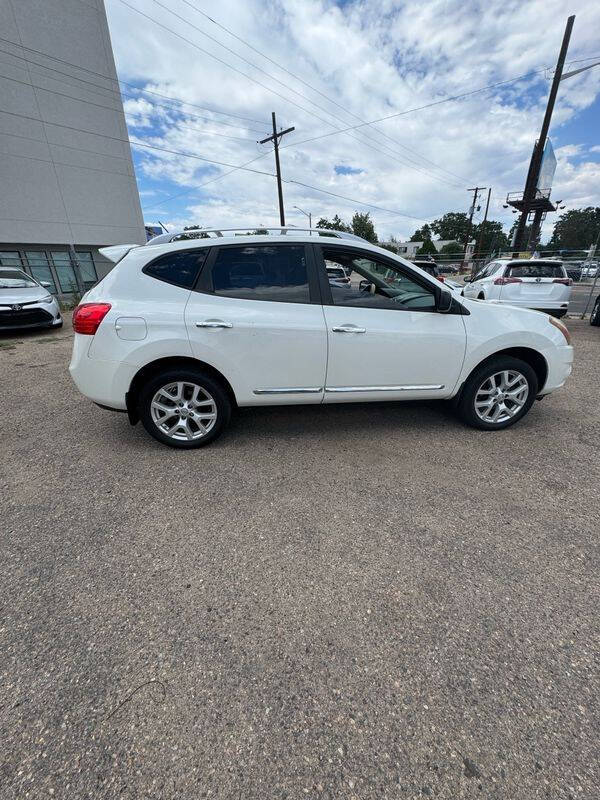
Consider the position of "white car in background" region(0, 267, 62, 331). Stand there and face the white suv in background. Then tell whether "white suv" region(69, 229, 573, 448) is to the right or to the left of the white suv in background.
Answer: right

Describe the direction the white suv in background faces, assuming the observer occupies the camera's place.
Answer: facing away from the viewer and to the left of the viewer

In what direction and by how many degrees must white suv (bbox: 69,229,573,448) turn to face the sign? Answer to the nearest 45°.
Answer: approximately 45° to its left

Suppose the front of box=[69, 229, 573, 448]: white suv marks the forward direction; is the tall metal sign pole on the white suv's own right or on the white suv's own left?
on the white suv's own left

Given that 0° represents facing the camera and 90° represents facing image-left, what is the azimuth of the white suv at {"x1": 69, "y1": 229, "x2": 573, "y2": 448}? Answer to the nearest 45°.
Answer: approximately 270°

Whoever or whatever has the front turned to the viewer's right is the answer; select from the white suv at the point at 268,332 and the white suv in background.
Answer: the white suv

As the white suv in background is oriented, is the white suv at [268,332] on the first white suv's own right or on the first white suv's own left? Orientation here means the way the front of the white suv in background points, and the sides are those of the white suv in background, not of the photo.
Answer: on the first white suv's own left

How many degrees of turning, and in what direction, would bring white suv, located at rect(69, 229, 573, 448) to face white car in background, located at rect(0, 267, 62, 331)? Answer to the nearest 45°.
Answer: approximately 135° to its left

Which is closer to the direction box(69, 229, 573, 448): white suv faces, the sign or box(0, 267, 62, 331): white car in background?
the sign

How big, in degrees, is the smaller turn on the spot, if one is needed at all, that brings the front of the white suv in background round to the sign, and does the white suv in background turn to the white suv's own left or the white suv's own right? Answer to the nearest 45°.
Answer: approximately 45° to the white suv's own right

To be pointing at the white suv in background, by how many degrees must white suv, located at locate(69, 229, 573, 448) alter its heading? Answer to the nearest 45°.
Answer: approximately 45° to its left

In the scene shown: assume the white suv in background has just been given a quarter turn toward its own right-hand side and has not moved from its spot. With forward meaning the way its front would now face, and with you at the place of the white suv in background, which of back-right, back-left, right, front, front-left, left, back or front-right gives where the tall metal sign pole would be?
front-left

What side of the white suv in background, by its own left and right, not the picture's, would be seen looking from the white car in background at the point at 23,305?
left

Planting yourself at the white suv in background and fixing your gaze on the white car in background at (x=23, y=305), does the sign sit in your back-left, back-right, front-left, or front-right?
back-right

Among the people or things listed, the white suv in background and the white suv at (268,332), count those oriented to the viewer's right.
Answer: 1

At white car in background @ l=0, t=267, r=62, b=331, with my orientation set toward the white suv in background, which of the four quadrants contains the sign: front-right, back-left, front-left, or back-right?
front-left

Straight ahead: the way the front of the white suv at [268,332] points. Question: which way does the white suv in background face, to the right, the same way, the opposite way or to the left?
to the left
